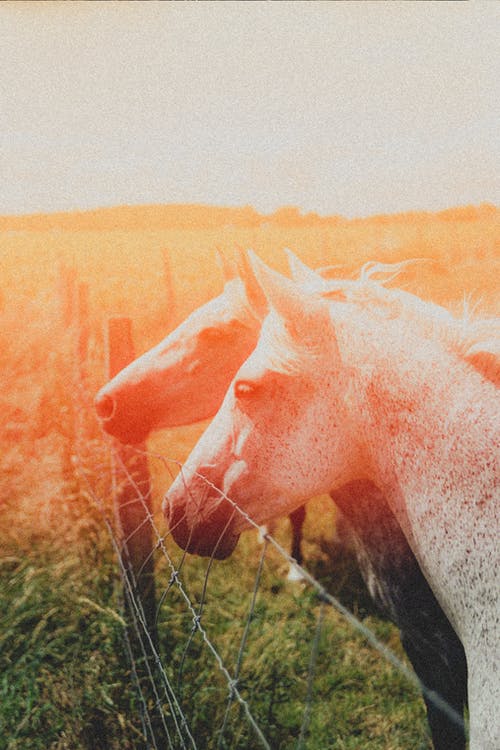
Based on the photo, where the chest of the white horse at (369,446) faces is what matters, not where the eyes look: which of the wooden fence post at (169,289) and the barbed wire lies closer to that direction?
the barbed wire

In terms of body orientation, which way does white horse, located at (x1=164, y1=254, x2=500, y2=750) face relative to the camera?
to the viewer's left

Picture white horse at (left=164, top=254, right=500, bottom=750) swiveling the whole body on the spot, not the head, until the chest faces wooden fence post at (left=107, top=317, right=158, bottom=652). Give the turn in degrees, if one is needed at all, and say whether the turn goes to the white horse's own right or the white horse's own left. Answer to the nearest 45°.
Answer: approximately 45° to the white horse's own right
